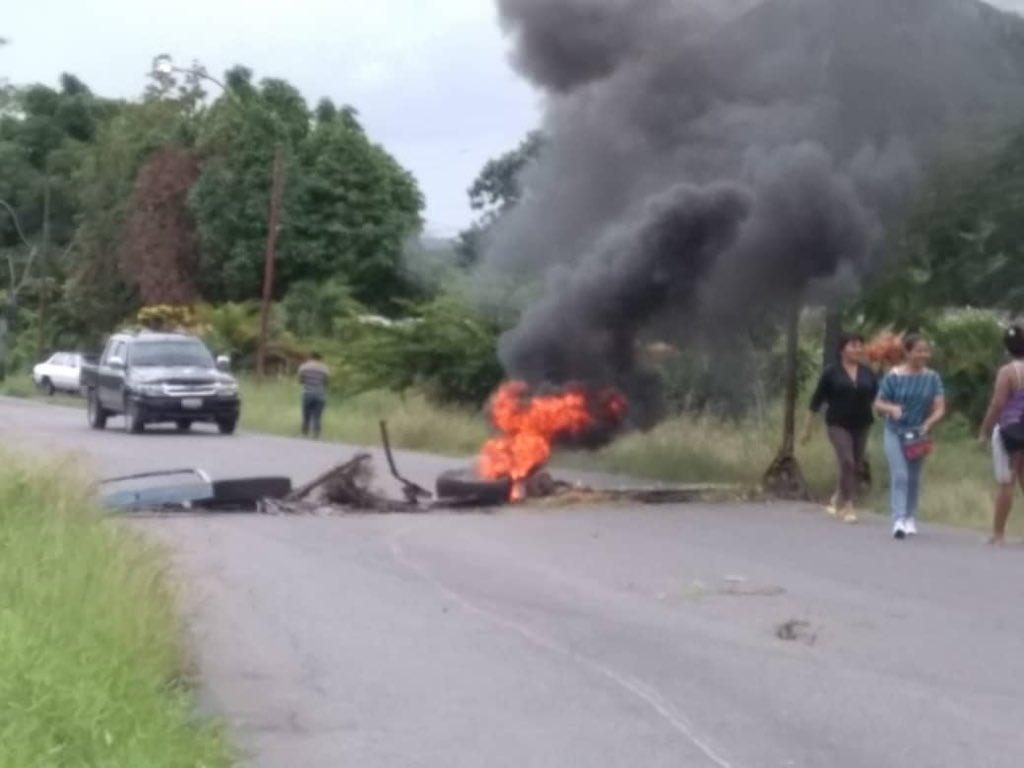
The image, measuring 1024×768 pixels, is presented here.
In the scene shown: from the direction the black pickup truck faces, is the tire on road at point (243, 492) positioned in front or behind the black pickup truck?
in front

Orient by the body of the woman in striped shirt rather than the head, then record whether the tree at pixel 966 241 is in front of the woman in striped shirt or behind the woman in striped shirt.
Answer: behind

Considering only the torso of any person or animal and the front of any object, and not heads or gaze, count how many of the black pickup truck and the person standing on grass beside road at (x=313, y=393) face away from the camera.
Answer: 1

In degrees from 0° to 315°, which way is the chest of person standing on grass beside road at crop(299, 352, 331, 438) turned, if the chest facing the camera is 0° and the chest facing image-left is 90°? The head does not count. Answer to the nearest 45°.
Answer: approximately 180°

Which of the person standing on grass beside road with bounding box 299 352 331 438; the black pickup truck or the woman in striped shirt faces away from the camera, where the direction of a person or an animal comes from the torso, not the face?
the person standing on grass beside road

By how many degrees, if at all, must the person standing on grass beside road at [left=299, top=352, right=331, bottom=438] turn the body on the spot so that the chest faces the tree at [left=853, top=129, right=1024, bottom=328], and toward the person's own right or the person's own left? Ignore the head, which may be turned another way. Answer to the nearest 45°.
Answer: approximately 135° to the person's own right

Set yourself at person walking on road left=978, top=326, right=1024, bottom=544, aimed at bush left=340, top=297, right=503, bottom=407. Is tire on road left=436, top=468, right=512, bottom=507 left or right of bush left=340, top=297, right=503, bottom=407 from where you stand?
left

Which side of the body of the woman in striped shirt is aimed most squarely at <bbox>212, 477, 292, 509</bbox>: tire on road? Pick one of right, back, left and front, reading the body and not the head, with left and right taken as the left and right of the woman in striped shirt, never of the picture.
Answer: right

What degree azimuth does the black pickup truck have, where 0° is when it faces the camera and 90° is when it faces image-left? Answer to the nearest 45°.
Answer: approximately 315°

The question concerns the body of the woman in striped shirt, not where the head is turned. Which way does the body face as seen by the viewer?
toward the camera
